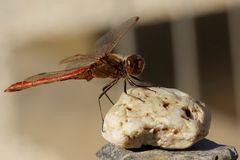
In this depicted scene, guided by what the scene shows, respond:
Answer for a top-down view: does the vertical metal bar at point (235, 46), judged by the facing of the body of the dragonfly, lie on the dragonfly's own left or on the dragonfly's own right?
on the dragonfly's own left

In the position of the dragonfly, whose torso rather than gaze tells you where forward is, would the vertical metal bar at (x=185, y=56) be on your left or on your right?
on your left

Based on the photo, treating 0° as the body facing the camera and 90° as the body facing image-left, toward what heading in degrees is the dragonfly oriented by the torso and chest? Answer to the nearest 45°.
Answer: approximately 270°
